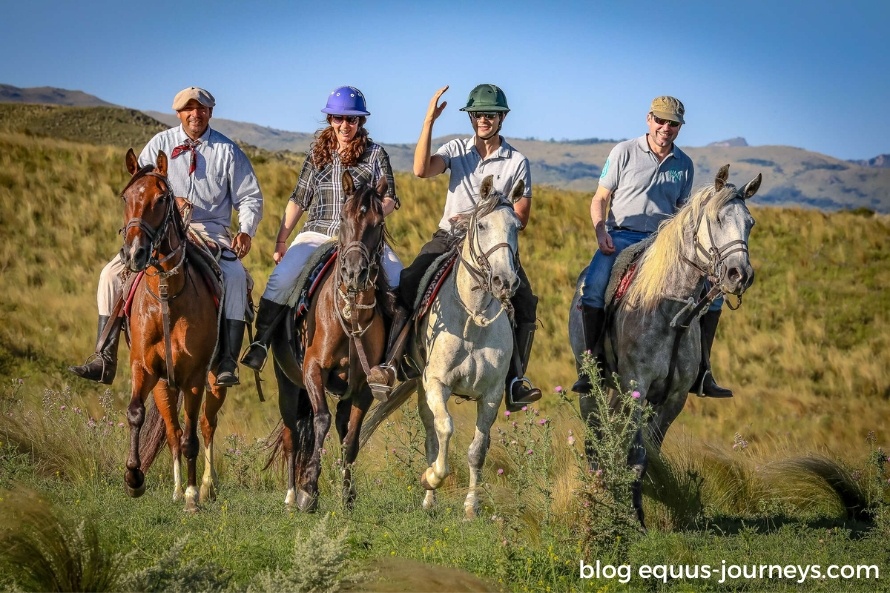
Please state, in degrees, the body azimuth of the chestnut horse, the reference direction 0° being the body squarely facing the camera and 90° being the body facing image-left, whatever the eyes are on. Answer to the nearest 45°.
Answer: approximately 0°

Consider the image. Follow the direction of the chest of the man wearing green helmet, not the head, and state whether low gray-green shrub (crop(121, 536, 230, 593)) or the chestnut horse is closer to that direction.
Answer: the low gray-green shrub

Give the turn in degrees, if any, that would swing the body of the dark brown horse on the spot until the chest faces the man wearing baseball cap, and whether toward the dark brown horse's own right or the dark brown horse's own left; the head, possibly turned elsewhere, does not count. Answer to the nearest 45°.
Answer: approximately 45° to the dark brown horse's own left

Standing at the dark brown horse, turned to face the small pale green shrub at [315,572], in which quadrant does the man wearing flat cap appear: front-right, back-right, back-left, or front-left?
back-right

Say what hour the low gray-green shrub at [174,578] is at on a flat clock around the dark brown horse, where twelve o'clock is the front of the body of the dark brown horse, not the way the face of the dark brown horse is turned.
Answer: The low gray-green shrub is roughly at 2 o'clock from the dark brown horse.

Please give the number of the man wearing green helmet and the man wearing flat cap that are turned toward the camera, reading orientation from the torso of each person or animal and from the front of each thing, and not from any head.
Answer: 2

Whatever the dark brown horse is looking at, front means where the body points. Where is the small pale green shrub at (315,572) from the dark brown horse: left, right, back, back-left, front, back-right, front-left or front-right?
front-right

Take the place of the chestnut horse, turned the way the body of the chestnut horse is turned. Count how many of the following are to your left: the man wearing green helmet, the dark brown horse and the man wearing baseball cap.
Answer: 3
